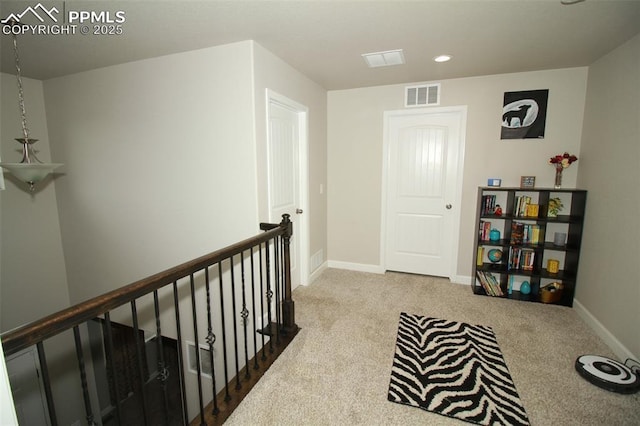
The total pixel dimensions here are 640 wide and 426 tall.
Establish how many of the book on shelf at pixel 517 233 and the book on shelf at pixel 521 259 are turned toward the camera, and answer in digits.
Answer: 2

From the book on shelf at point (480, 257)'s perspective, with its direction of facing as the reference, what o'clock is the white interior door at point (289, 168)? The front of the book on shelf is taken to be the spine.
The white interior door is roughly at 2 o'clock from the book on shelf.

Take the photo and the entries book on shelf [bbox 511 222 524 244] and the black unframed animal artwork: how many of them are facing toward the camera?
2

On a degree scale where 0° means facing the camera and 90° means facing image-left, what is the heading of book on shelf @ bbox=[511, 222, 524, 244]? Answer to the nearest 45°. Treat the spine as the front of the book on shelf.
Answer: approximately 0°

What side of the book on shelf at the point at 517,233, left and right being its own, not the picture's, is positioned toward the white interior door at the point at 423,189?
right
